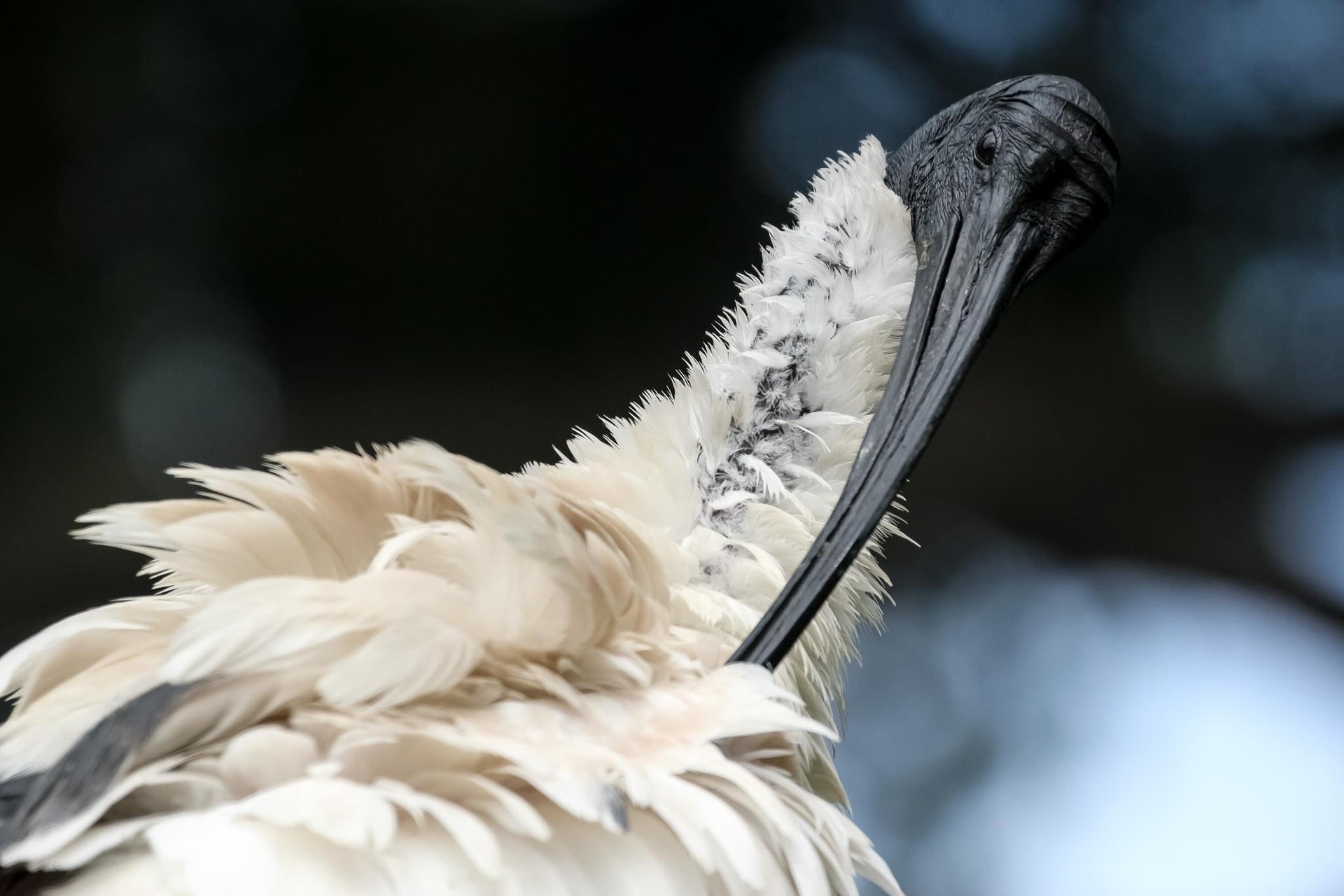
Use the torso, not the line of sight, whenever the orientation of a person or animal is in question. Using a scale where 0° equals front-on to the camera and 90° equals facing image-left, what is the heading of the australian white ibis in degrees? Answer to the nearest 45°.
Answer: approximately 270°
